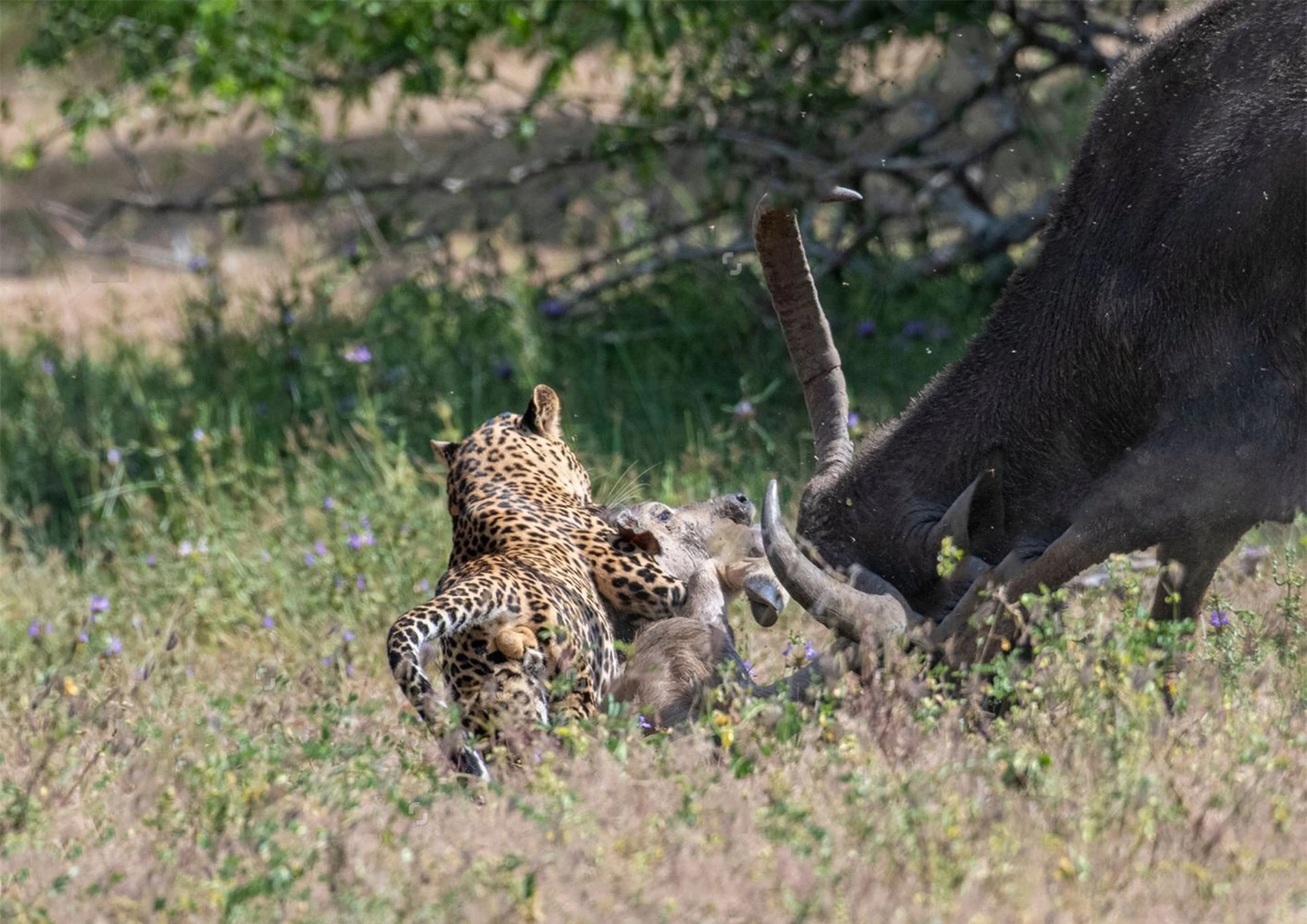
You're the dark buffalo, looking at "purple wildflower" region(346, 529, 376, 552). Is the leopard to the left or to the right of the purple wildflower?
left

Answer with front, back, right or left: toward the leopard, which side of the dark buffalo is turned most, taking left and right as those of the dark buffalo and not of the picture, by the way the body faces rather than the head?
front

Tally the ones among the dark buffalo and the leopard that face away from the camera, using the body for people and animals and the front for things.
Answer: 1

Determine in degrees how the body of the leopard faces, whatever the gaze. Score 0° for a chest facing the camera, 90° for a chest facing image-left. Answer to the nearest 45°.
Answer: approximately 180°

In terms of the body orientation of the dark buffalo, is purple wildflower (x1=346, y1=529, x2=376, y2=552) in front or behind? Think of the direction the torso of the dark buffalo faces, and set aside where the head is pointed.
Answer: in front

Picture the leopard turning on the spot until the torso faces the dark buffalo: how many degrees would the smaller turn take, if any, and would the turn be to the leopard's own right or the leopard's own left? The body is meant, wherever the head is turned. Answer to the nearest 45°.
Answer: approximately 90° to the leopard's own right

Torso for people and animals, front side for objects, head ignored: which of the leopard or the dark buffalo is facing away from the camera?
the leopard

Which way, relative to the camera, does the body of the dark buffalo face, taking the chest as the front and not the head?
to the viewer's left
